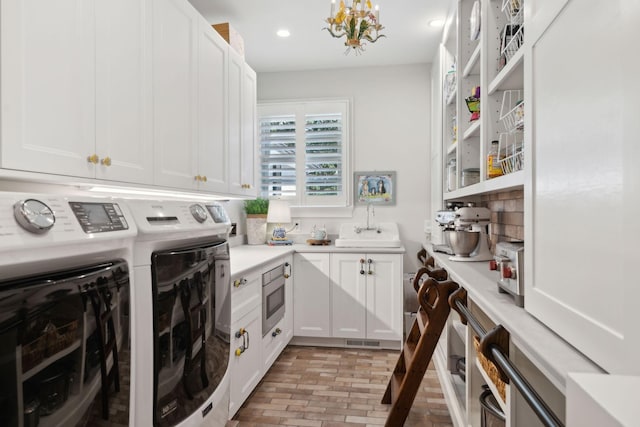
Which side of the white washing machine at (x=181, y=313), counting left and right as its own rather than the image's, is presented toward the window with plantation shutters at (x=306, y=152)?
left

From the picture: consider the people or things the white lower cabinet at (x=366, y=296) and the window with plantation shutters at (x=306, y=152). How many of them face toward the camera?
2

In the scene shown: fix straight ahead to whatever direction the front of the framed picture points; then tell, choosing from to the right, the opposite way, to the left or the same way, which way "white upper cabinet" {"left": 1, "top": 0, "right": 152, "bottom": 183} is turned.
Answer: to the left

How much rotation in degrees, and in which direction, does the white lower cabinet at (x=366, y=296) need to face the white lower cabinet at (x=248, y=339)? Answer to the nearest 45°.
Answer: approximately 45° to its right

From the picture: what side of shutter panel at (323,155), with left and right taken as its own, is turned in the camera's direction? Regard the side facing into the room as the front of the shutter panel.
front

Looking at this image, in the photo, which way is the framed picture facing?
toward the camera

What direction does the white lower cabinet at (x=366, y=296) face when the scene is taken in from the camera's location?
facing the viewer

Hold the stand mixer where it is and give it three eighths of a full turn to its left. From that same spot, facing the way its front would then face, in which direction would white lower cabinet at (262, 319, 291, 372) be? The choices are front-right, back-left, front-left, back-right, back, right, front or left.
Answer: back

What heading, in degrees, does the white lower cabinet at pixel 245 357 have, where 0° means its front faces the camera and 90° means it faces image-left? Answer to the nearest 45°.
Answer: approximately 315°

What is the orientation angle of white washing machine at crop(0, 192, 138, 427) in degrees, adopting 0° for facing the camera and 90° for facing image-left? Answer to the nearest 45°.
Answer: approximately 315°

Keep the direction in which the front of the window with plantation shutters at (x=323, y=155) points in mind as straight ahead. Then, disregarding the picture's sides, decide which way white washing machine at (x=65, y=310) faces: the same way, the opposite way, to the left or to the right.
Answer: to the left

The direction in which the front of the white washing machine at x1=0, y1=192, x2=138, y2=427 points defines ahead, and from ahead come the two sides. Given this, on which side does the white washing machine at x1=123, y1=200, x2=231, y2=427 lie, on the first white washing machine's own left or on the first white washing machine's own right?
on the first white washing machine's own left

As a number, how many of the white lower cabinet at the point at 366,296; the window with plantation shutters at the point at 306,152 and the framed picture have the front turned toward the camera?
3

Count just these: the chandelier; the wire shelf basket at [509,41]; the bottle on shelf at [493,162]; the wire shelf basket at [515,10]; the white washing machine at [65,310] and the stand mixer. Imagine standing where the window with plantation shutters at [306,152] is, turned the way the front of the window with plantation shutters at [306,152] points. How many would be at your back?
0

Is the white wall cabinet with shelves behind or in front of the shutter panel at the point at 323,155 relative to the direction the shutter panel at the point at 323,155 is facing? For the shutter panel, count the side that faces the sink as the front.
in front

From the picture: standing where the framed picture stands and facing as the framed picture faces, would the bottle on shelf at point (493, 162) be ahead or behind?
ahead

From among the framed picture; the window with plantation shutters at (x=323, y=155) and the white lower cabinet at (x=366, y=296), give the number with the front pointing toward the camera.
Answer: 3

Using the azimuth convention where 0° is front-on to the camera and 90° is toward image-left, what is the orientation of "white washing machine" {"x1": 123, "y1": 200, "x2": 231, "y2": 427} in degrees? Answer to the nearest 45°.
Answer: approximately 315°
